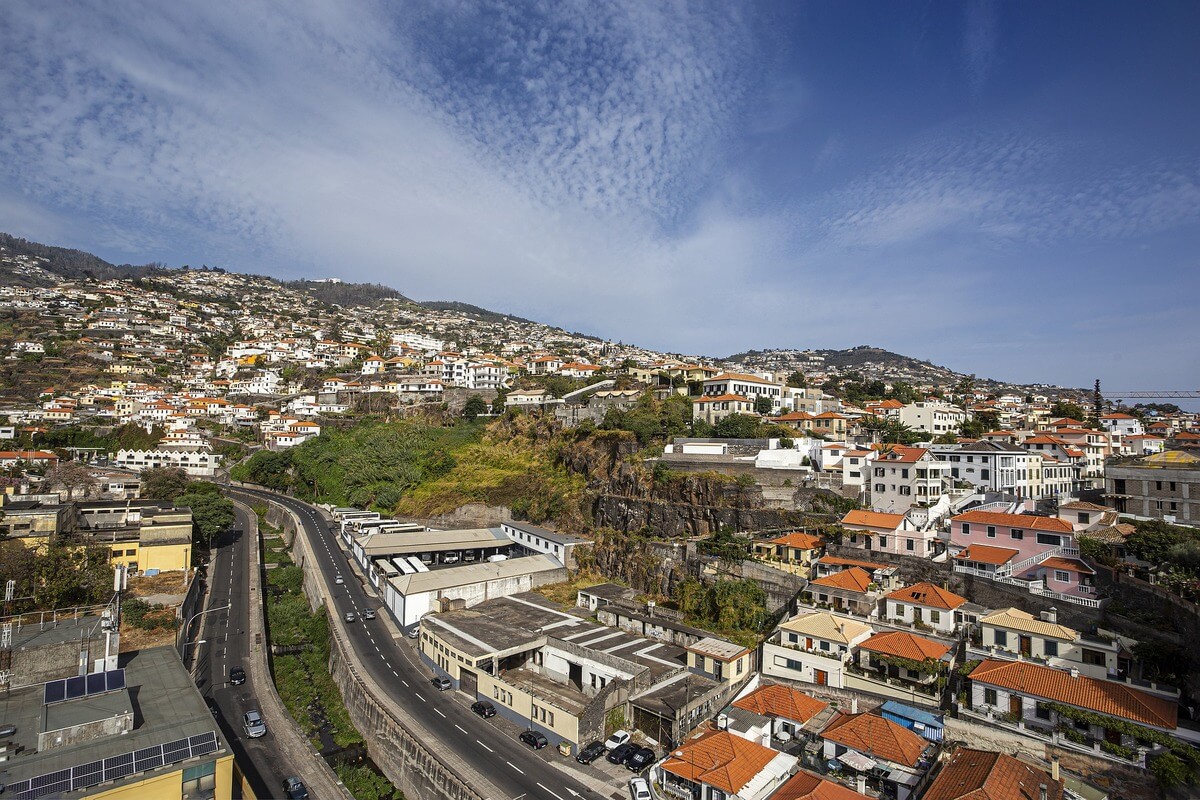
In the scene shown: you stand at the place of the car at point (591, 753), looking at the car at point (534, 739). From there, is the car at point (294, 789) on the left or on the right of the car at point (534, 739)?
left

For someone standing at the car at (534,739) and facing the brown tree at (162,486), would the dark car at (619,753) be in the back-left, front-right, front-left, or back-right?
back-right

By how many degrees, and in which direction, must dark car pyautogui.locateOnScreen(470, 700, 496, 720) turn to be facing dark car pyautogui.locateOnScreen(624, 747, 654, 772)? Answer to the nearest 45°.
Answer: approximately 180°

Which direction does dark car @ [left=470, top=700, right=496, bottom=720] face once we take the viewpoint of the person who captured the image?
facing away from the viewer and to the left of the viewer

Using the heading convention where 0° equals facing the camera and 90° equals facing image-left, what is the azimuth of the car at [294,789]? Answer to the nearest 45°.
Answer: approximately 315°

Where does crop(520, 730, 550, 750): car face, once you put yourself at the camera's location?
facing away from the viewer and to the left of the viewer

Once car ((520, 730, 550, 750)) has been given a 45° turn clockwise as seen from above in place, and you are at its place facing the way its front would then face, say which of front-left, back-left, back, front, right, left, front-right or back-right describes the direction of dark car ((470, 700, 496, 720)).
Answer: front-left

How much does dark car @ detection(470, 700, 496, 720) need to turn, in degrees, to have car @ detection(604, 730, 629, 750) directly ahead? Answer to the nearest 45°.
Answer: approximately 180°

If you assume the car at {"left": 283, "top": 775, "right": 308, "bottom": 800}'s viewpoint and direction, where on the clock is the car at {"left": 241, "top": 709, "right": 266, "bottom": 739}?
the car at {"left": 241, "top": 709, "right": 266, "bottom": 739} is roughly at 7 o'clock from the car at {"left": 283, "top": 775, "right": 308, "bottom": 800}.

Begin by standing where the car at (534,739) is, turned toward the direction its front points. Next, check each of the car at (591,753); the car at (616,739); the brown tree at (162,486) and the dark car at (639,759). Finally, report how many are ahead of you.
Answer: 1

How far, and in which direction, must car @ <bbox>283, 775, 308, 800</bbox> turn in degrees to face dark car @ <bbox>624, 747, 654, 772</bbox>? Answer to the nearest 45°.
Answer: approximately 45° to its left

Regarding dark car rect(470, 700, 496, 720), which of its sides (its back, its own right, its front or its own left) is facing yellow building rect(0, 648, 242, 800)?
left

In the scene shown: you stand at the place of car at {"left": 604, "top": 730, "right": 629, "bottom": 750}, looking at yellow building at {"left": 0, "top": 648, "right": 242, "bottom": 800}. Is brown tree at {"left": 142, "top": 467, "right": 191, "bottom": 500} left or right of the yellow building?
right

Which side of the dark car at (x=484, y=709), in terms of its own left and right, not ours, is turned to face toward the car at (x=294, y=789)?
left
